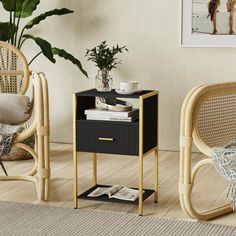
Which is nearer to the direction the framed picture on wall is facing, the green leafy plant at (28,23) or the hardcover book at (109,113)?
the hardcover book

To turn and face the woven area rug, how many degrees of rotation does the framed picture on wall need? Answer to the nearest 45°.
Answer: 0° — it already faces it

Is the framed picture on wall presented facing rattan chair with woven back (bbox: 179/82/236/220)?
yes

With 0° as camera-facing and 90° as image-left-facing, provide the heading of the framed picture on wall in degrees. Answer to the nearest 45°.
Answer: approximately 0°
